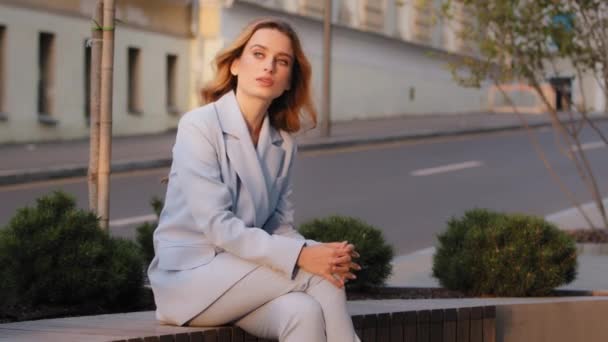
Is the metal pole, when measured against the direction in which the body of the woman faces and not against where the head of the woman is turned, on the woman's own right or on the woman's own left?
on the woman's own left

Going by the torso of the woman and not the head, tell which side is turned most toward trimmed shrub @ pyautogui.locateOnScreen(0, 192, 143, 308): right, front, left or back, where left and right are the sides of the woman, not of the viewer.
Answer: back

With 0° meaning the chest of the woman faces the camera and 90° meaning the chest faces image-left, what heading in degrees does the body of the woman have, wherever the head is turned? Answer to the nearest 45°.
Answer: approximately 315°

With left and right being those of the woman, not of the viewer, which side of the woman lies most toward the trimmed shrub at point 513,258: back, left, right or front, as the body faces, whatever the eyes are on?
left
